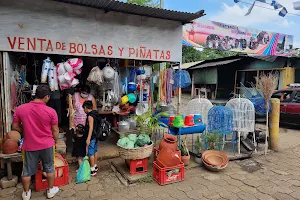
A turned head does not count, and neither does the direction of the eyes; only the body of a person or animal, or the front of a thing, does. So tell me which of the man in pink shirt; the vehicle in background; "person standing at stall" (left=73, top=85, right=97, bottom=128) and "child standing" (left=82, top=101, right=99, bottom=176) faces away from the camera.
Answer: the man in pink shirt

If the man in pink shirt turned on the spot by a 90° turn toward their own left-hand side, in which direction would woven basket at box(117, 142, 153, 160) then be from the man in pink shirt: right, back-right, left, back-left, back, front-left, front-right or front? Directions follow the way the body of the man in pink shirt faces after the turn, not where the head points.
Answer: back

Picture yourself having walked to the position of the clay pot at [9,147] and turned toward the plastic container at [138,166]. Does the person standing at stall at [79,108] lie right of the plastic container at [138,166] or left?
left

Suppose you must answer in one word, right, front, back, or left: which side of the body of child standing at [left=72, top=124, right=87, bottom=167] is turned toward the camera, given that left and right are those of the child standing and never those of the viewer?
back

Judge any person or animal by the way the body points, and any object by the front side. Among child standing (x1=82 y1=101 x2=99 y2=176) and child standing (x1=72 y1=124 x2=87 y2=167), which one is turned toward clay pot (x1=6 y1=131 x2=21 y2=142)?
child standing (x1=82 y1=101 x2=99 y2=176)

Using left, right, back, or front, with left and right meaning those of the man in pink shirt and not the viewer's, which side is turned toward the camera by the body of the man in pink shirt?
back
